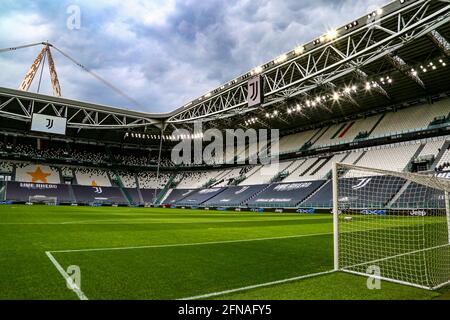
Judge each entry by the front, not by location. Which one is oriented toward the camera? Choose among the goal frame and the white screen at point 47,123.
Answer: the white screen

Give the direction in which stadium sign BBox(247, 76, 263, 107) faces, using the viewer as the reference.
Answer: facing the viewer and to the left of the viewer

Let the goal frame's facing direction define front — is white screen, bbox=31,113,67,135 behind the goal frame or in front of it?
in front

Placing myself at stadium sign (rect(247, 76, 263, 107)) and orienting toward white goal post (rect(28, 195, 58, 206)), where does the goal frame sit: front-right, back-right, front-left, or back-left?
back-left

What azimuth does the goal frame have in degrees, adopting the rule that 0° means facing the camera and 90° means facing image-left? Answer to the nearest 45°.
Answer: approximately 135°

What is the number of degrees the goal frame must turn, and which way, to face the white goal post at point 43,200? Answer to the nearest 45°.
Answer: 0° — it already faces it

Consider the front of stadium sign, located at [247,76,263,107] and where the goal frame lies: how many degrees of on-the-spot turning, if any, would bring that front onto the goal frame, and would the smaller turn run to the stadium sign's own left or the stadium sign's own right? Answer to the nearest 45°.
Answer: approximately 45° to the stadium sign's own left

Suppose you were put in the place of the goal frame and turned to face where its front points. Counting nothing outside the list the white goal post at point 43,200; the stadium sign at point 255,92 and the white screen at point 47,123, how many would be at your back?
0

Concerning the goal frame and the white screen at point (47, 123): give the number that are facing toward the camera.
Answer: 1

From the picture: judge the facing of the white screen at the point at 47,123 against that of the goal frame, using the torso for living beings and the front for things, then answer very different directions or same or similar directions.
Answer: very different directions

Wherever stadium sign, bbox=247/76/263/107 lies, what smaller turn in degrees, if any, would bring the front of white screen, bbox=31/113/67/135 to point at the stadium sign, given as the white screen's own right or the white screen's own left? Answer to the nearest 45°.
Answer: approximately 45° to the white screen's own left

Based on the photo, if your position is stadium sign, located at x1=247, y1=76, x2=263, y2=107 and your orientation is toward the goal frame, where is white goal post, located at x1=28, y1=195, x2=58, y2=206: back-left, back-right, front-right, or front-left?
back-right

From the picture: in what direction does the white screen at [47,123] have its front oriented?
toward the camera
